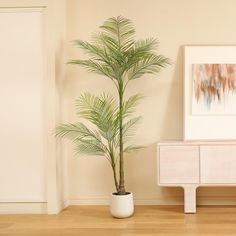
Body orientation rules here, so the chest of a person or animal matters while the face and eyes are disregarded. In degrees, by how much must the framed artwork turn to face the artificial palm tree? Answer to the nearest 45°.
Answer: approximately 90° to its right

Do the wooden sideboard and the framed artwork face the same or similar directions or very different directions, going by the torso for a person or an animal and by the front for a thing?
same or similar directions

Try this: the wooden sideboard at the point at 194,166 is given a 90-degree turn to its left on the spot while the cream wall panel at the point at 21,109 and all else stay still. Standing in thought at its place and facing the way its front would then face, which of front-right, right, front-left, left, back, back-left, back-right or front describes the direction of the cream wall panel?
back

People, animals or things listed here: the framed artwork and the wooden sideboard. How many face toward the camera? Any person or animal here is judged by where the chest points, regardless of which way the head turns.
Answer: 2

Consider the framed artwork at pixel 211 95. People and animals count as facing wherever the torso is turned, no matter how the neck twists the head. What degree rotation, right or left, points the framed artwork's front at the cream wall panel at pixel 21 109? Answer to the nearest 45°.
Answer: approximately 90° to its right

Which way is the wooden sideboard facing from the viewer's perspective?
toward the camera

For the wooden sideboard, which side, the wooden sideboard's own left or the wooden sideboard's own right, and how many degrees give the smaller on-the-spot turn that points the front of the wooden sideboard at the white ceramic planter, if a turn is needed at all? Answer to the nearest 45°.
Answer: approximately 90° to the wooden sideboard's own right

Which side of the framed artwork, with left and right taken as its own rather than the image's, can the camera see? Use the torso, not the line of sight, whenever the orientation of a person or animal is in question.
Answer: front
